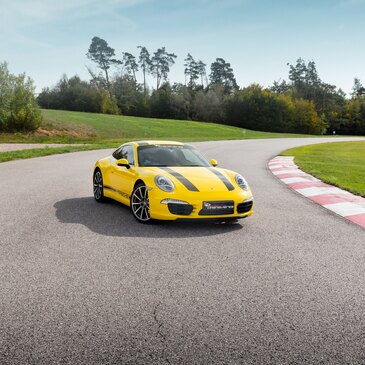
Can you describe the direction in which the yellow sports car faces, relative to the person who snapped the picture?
facing the viewer and to the right of the viewer

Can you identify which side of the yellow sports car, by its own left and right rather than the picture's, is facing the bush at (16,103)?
back
